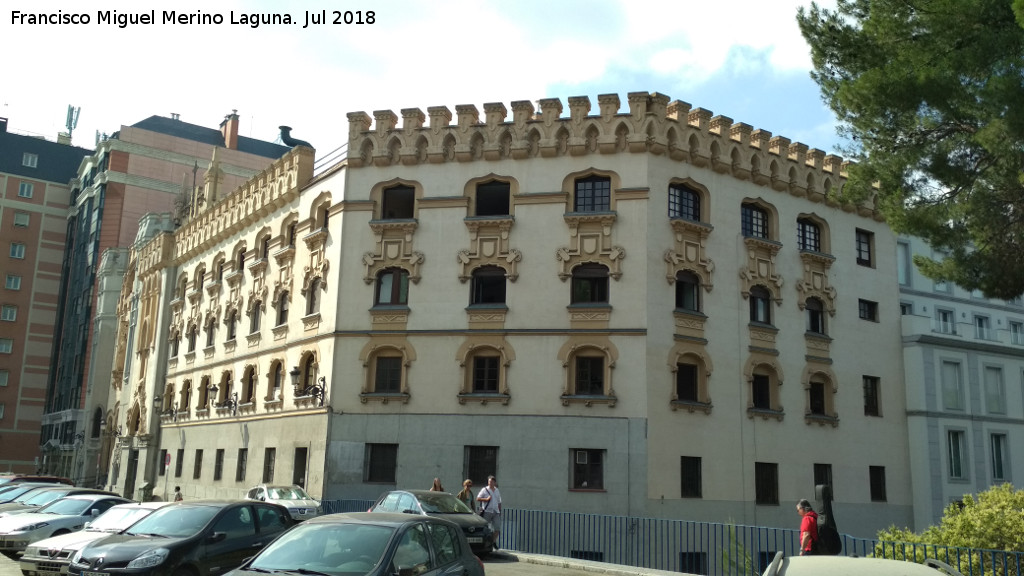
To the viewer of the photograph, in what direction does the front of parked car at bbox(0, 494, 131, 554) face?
facing the viewer and to the left of the viewer

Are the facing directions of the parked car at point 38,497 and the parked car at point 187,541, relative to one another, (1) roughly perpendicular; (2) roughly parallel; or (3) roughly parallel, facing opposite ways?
roughly parallel

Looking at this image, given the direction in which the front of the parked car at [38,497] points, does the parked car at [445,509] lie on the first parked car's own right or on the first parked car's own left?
on the first parked car's own left

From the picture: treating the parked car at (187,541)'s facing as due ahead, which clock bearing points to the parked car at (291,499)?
the parked car at (291,499) is roughly at 5 o'clock from the parked car at (187,541).

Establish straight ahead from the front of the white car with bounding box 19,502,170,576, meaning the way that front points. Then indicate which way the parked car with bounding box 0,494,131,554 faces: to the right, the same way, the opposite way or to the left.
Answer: the same way

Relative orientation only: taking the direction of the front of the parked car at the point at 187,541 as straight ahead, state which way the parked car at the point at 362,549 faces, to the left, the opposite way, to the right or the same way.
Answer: the same way

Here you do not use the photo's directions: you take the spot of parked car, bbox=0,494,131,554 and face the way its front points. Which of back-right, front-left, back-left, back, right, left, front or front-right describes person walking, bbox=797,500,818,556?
left

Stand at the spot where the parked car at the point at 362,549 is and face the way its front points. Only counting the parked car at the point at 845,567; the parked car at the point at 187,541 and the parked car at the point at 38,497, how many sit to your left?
1

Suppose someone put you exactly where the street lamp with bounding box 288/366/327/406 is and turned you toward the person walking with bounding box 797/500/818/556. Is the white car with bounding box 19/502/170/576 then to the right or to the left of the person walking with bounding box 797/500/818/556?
right

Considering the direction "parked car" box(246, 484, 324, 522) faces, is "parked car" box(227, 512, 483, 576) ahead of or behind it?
ahead

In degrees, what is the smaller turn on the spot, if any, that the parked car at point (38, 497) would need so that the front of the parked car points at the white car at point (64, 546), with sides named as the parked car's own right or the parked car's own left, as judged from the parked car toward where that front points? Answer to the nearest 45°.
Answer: approximately 45° to the parked car's own left

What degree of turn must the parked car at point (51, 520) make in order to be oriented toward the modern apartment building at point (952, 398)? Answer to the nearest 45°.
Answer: approximately 135° to its left
